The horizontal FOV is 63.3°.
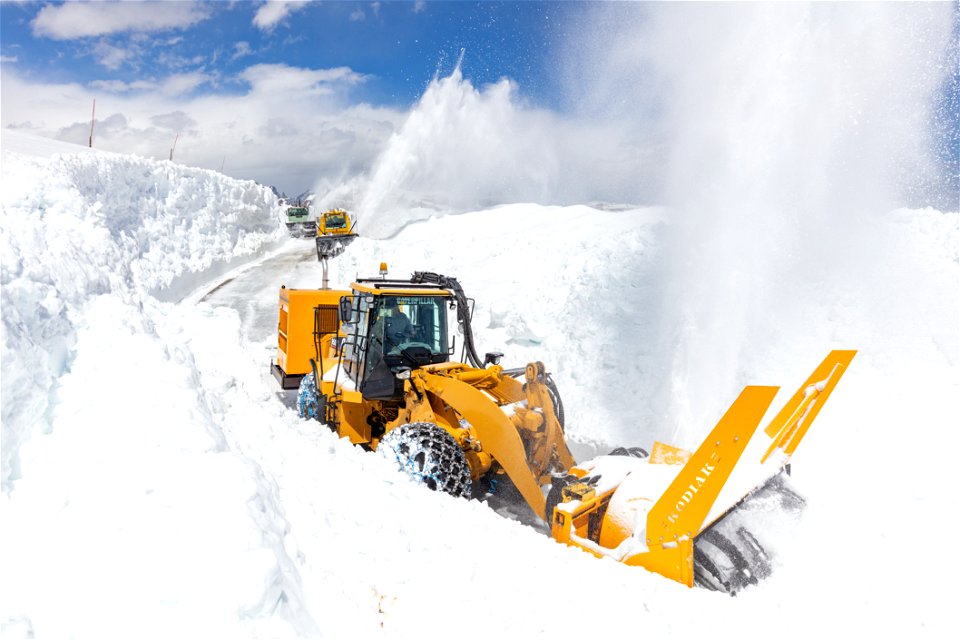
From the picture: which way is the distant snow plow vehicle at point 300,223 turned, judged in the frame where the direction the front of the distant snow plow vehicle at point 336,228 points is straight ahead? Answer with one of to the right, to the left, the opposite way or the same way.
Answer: the same way

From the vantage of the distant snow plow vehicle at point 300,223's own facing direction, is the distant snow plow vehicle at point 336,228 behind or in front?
in front

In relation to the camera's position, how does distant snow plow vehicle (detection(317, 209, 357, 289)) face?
facing the viewer

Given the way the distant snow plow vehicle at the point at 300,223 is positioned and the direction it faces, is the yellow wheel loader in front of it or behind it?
in front

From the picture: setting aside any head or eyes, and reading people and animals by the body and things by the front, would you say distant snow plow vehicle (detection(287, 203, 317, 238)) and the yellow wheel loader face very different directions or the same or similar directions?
same or similar directions

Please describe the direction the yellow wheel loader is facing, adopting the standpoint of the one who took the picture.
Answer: facing the viewer and to the right of the viewer

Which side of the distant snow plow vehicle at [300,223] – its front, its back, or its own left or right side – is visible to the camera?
front

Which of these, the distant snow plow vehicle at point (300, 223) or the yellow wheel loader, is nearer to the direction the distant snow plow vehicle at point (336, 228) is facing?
the yellow wheel loader

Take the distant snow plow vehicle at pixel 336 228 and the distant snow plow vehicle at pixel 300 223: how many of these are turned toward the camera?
2

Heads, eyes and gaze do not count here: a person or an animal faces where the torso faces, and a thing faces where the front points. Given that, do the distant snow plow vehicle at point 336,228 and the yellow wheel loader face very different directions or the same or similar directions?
same or similar directions

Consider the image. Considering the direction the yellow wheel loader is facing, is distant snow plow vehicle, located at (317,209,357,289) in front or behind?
behind
